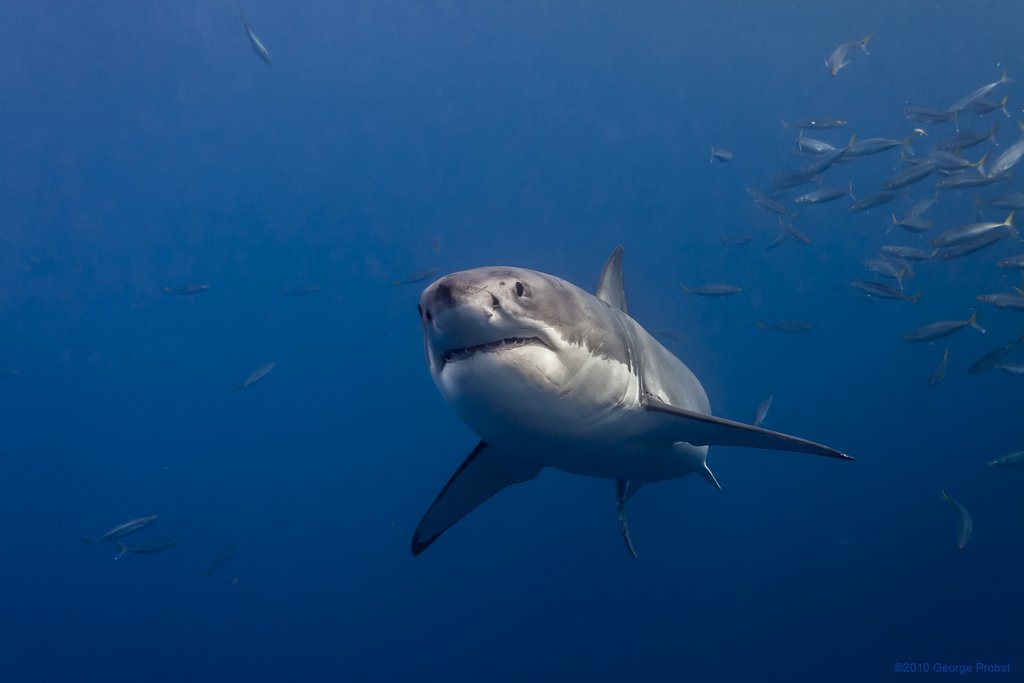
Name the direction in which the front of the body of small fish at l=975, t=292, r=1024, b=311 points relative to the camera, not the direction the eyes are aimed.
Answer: to the viewer's left

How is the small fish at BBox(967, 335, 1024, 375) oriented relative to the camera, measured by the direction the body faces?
to the viewer's left

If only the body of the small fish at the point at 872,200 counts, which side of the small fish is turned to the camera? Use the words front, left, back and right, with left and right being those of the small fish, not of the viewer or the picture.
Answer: left

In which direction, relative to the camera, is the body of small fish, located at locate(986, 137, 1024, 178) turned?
to the viewer's left

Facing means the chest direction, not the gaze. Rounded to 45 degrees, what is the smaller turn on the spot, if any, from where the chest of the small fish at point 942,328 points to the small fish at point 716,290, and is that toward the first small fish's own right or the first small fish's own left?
approximately 45° to the first small fish's own right

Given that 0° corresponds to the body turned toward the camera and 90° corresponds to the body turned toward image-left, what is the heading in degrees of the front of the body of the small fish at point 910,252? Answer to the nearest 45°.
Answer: approximately 90°

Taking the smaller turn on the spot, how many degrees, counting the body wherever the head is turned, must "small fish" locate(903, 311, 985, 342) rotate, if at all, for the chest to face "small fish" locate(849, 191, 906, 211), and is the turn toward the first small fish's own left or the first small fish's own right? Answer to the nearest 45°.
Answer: approximately 45° to the first small fish's own right

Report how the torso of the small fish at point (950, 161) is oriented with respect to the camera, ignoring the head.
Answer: to the viewer's left

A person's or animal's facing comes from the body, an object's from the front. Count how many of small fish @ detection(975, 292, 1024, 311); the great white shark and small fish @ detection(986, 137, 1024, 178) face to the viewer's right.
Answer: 0
